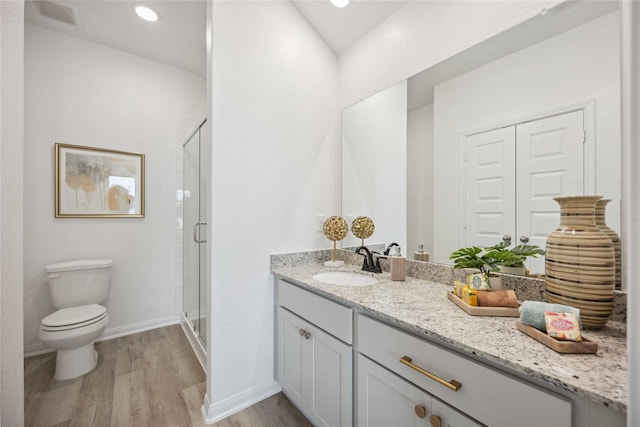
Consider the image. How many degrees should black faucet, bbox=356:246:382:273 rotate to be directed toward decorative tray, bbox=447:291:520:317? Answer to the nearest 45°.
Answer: approximately 90° to its left

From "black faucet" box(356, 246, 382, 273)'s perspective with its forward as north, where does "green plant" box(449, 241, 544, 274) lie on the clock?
The green plant is roughly at 9 o'clock from the black faucet.

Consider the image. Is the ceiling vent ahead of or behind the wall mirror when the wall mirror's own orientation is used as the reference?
ahead

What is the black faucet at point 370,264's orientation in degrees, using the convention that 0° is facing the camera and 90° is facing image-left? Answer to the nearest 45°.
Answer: approximately 45°

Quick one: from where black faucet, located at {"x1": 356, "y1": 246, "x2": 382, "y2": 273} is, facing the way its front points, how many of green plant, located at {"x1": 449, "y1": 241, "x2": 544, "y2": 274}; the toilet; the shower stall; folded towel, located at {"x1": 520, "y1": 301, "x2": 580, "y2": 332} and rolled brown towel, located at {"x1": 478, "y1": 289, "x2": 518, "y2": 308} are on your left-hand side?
3

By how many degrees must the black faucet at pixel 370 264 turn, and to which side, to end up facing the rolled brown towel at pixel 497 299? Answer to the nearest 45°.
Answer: approximately 90° to its left

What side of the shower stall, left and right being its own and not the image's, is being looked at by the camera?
left

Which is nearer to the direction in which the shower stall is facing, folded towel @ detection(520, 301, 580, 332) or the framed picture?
the framed picture
